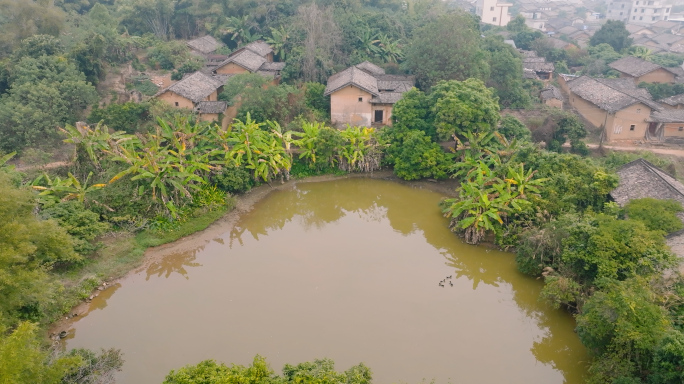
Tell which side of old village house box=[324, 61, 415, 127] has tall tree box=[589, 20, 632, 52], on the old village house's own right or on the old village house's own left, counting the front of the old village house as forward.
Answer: on the old village house's own left

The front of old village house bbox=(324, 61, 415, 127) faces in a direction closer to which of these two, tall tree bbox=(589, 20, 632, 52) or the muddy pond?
the muddy pond

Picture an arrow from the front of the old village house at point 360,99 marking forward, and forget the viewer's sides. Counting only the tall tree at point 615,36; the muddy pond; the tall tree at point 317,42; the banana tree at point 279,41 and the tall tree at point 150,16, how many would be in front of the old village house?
1

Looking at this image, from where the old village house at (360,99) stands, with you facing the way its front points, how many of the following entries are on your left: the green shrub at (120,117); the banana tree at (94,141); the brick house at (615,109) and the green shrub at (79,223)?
1

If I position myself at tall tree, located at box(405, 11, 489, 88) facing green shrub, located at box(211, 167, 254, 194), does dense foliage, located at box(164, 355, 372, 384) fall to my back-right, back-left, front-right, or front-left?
front-left

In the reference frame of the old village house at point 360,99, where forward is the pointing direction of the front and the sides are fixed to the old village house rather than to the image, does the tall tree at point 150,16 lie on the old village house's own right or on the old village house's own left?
on the old village house's own right

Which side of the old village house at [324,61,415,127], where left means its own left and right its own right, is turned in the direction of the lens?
front

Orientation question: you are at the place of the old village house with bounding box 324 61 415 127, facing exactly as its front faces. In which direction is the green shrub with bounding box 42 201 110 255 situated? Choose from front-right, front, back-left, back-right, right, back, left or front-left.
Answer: front-right

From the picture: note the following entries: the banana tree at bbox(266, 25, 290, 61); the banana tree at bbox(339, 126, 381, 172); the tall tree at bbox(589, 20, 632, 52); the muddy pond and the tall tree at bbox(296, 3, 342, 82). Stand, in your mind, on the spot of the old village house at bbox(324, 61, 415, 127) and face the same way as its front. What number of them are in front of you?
2

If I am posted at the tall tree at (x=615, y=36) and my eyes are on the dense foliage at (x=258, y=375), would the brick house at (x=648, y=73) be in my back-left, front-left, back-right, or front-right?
front-left

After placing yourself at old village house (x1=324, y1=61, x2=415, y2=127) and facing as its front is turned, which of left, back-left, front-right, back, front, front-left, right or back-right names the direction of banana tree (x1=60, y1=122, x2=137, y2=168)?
front-right

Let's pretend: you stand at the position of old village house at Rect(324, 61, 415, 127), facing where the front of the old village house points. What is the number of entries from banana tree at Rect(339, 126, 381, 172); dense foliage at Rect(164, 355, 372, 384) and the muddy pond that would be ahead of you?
3

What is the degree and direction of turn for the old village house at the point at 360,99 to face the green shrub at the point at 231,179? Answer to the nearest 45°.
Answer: approximately 45° to its right

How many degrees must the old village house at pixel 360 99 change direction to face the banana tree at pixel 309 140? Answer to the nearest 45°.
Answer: approximately 45° to its right

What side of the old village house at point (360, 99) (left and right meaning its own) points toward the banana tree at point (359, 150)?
front

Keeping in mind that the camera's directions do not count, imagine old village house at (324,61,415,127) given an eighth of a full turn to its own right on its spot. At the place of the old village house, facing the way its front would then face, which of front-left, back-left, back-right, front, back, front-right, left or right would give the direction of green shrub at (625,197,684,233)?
left

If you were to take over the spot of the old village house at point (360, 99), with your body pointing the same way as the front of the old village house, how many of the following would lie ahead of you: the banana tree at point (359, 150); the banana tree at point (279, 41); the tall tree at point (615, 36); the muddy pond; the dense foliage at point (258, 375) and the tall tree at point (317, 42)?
3

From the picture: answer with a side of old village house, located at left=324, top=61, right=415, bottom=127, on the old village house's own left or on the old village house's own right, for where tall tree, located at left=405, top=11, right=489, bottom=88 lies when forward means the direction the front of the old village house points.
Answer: on the old village house's own left

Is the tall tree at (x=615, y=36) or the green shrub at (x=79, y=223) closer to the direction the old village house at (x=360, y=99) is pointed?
the green shrub

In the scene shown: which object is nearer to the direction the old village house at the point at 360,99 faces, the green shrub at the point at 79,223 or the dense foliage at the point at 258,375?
the dense foliage

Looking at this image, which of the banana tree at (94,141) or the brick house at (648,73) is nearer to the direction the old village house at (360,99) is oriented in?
the banana tree

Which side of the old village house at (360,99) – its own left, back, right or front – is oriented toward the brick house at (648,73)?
left
